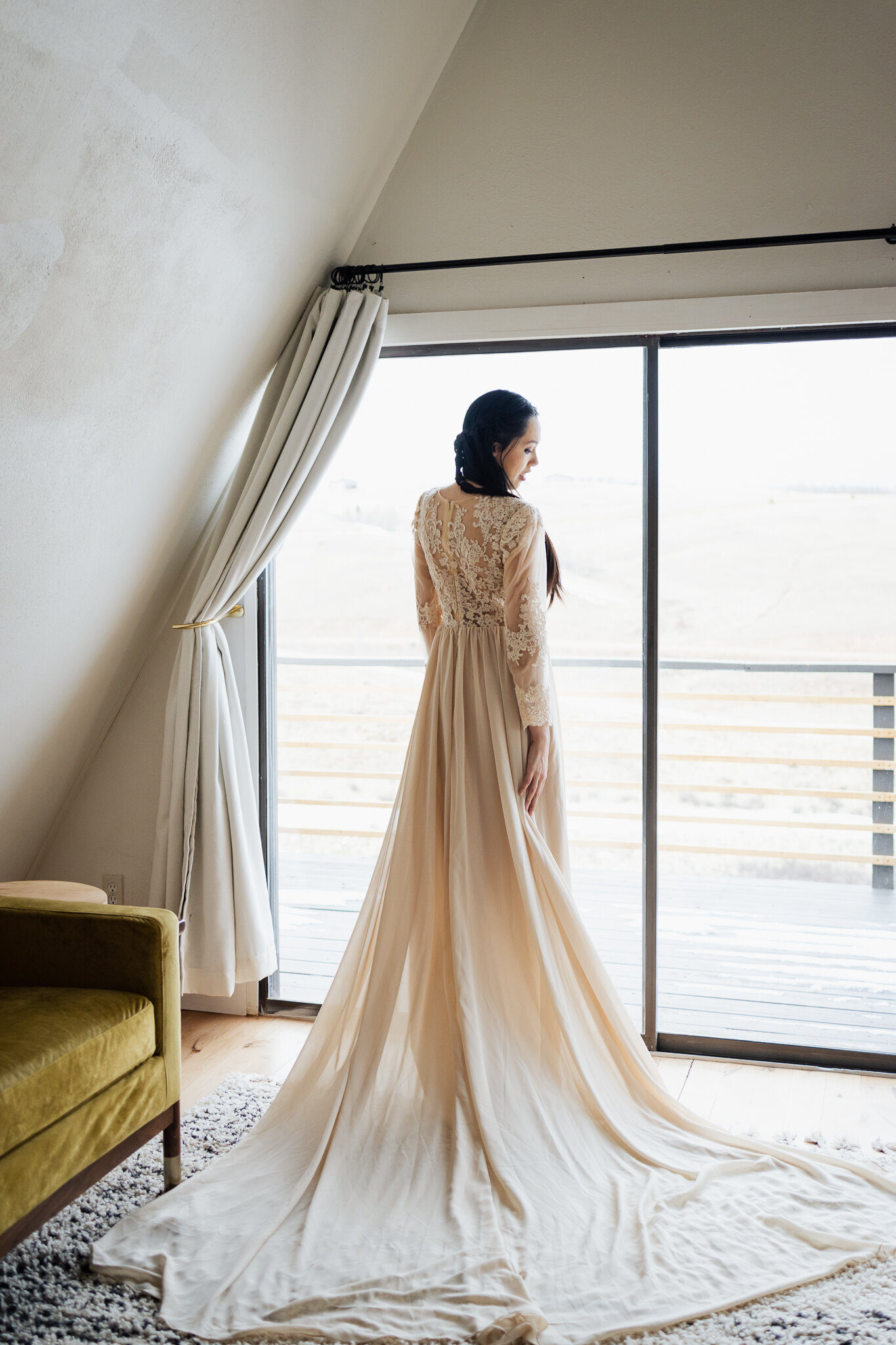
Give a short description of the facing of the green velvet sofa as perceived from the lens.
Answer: facing the viewer and to the right of the viewer

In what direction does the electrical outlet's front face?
toward the camera

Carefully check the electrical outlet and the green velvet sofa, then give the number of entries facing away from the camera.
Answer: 0

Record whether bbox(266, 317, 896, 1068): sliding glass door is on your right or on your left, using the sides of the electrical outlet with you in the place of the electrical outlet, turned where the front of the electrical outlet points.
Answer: on your left

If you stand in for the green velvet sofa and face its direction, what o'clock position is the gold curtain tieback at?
The gold curtain tieback is roughly at 8 o'clock from the green velvet sofa.

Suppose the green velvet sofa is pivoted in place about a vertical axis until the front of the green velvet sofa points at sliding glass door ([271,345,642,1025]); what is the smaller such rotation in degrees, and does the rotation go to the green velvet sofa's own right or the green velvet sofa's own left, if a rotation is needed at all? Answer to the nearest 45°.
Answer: approximately 90° to the green velvet sofa's own left

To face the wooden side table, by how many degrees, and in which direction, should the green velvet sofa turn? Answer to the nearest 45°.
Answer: approximately 135° to its left

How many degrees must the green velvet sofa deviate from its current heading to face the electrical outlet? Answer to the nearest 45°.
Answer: approximately 135° to its left

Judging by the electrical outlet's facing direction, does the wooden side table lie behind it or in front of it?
in front
